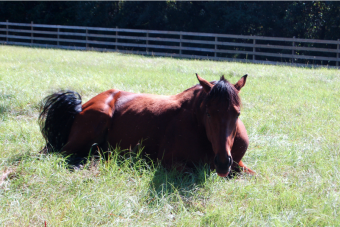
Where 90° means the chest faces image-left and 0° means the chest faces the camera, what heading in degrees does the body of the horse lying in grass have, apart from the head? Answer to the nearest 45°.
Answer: approximately 315°
